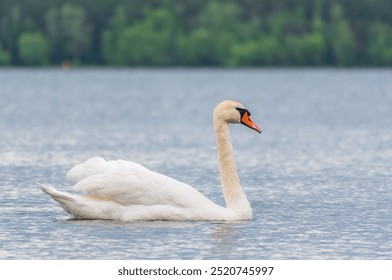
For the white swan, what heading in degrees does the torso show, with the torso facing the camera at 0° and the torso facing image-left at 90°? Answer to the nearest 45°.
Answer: approximately 270°
